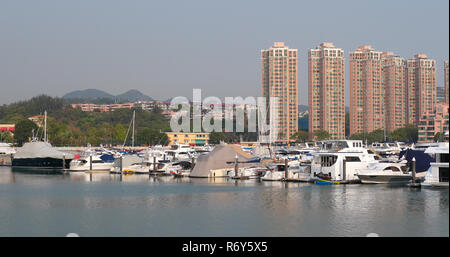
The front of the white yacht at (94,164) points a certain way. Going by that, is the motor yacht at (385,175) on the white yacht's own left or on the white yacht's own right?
on the white yacht's own left

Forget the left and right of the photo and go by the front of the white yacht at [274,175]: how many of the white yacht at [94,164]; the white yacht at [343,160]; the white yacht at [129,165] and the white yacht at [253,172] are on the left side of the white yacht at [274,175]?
1

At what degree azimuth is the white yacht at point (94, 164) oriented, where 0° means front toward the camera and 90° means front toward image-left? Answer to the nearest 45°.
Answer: approximately 90°

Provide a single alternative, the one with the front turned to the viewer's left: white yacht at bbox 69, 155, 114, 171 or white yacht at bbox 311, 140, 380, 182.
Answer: white yacht at bbox 69, 155, 114, 171

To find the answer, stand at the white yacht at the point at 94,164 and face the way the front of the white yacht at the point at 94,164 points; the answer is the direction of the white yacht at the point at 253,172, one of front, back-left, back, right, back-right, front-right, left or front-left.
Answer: back-left

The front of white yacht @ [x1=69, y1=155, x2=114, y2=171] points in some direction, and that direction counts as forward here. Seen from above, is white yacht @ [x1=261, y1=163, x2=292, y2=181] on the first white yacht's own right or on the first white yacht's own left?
on the first white yacht's own left

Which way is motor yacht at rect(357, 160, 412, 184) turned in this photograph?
to the viewer's left

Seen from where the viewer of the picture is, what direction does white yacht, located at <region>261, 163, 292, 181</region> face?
facing the viewer and to the left of the viewer
